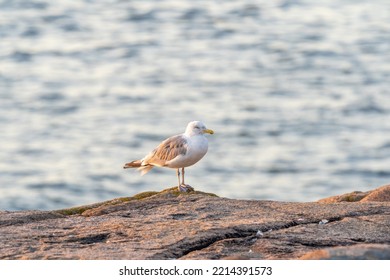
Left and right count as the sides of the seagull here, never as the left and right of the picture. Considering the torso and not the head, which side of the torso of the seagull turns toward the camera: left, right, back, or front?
right
